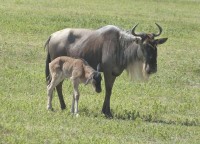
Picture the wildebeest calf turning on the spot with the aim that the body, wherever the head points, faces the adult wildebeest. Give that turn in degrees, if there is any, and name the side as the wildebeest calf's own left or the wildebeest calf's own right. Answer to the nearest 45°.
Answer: approximately 45° to the wildebeest calf's own left

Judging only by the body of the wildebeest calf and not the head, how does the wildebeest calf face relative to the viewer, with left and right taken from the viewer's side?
facing to the right of the viewer
